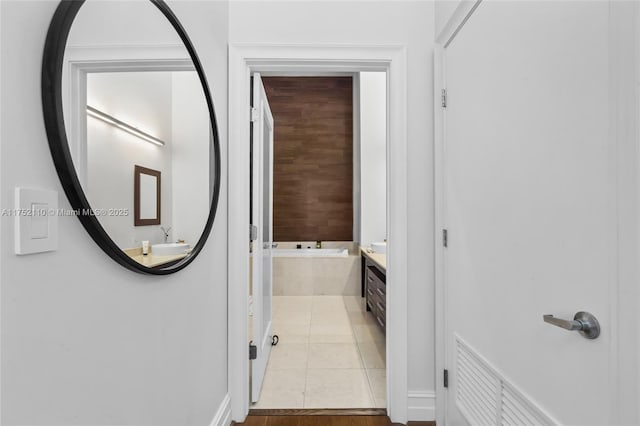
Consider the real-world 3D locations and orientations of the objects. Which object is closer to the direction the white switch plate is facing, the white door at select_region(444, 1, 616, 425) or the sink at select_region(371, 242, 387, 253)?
the white door

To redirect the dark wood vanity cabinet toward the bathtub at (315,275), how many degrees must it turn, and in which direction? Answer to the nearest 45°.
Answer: approximately 45° to its right

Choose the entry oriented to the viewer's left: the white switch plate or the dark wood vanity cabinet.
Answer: the dark wood vanity cabinet

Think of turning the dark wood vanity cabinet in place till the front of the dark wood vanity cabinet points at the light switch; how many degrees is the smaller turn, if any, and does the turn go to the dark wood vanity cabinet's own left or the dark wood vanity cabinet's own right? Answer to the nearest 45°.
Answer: approximately 90° to the dark wood vanity cabinet's own left

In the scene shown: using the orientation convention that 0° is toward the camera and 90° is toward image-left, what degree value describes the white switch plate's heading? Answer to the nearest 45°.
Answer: approximately 315°

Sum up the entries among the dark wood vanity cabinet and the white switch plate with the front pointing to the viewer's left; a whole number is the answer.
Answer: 1

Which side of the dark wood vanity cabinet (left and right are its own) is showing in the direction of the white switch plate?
left

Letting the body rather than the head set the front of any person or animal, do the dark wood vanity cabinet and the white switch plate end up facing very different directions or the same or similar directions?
very different directions

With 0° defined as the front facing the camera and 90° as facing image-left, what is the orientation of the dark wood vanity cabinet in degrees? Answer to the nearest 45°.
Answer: approximately 90°

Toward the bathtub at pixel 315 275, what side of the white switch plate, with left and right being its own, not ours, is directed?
left

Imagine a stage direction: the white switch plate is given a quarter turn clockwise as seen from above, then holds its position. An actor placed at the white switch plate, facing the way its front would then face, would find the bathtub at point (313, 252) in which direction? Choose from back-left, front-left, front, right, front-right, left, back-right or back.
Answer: back
